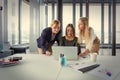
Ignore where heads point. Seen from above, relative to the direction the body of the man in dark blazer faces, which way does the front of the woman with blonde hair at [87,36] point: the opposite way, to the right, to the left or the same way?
to the right

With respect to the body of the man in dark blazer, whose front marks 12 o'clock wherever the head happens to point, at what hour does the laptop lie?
The laptop is roughly at 1 o'clock from the man in dark blazer.

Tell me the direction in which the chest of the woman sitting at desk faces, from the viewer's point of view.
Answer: toward the camera

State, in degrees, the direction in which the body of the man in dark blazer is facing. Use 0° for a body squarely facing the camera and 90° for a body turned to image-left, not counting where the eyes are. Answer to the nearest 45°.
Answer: approximately 315°

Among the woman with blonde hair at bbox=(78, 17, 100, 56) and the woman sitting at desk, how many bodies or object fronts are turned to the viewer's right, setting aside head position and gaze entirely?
0

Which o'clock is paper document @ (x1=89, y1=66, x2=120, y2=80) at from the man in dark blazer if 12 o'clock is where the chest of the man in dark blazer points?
The paper document is roughly at 1 o'clock from the man in dark blazer.

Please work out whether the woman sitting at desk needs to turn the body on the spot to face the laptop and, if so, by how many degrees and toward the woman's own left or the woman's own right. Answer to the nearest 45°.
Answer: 0° — they already face it

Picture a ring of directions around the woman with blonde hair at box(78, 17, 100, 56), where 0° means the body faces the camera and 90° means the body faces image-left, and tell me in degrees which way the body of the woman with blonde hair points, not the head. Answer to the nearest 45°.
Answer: approximately 45°

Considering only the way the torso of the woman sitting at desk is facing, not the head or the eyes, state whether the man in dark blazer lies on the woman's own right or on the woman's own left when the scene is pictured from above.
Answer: on the woman's own right
